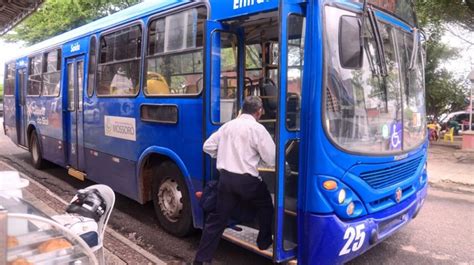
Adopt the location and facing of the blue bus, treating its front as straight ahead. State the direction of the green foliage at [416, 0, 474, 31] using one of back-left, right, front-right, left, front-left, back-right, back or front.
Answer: left

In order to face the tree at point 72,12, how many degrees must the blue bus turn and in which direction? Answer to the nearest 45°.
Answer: approximately 180°

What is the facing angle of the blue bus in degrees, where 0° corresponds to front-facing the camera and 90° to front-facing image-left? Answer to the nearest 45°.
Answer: approximately 315°

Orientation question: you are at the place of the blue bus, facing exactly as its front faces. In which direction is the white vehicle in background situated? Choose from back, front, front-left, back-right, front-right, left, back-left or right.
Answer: left

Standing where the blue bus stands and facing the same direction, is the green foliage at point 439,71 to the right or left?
on its left
